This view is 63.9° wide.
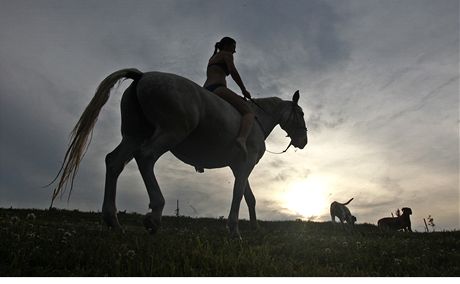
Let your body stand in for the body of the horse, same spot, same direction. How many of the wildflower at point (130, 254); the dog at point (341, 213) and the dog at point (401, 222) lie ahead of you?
2

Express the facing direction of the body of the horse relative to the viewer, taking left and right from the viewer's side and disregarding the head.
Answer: facing away from the viewer and to the right of the viewer

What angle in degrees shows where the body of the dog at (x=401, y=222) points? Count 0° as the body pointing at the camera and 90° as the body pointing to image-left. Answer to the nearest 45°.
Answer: approximately 270°

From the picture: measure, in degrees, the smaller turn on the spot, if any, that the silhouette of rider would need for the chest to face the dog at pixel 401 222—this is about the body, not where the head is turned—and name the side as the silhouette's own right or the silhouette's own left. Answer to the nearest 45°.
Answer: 0° — they already face it

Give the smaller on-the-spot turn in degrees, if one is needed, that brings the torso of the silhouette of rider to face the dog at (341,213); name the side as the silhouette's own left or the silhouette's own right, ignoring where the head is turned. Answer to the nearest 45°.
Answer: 0° — they already face it

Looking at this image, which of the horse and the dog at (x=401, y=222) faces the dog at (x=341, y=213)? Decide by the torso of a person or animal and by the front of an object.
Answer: the horse

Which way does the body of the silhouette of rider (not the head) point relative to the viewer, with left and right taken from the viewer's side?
facing away from the viewer and to the right of the viewer
